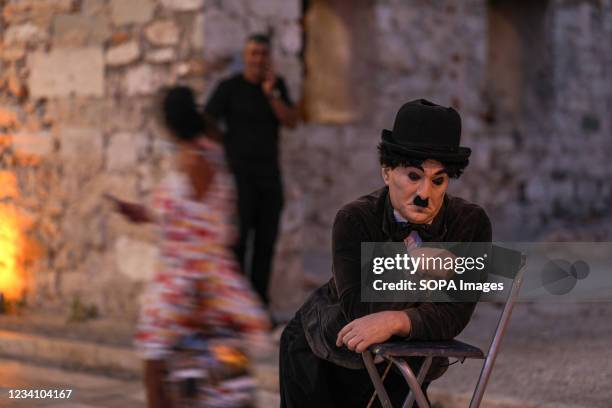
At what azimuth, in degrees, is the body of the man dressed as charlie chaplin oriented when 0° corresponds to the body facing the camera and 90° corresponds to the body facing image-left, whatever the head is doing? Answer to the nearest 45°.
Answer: approximately 315°

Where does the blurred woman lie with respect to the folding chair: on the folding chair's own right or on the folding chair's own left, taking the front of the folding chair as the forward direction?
on the folding chair's own right

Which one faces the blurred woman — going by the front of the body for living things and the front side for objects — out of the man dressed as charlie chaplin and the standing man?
the standing man

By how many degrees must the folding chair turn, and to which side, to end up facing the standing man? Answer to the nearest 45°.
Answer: approximately 90° to its right

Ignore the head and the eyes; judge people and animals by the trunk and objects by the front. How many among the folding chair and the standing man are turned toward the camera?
1

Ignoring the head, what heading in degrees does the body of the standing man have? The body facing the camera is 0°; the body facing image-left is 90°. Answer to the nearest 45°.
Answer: approximately 0°

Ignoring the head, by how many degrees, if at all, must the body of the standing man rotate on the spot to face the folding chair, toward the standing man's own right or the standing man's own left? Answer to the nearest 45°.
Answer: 0° — they already face it

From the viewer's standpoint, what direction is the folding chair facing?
to the viewer's left

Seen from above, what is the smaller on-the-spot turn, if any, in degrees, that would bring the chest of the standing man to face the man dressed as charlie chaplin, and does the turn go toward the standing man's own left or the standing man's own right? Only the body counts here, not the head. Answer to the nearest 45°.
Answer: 0° — they already face them

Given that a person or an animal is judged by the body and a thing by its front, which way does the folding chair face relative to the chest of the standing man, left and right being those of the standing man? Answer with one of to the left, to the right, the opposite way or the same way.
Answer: to the right
